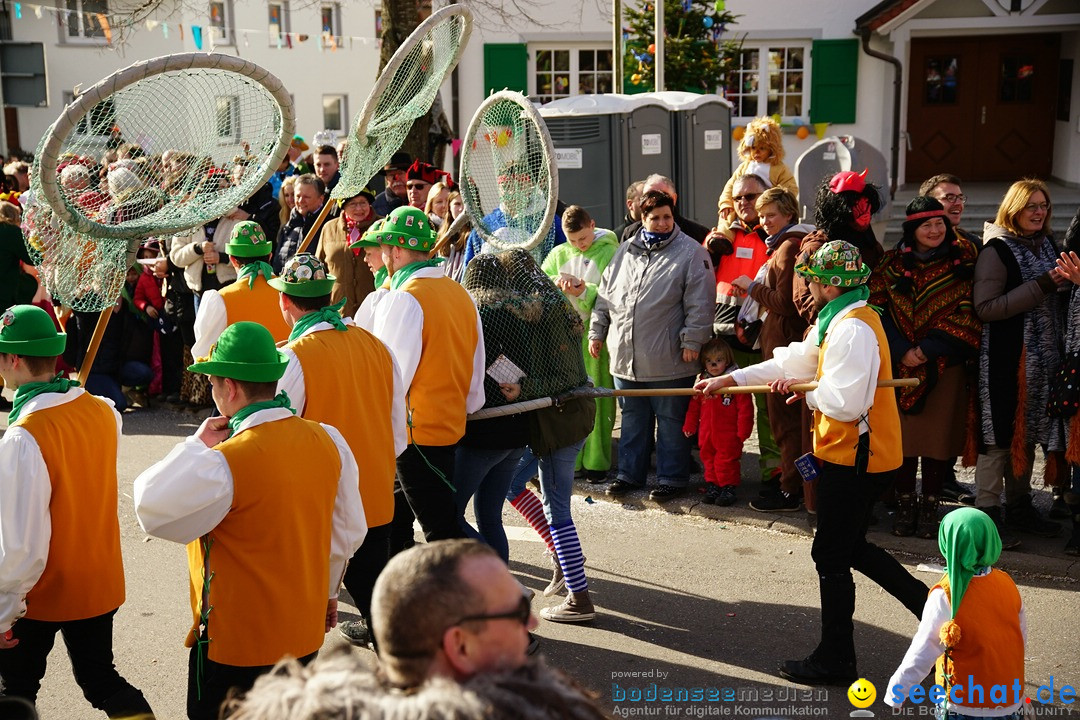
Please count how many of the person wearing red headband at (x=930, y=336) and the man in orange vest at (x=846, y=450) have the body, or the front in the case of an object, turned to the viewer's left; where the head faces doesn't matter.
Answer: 1

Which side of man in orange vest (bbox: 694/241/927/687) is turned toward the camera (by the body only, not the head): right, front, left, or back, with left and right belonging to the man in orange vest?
left

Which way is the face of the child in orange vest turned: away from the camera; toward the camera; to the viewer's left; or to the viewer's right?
away from the camera

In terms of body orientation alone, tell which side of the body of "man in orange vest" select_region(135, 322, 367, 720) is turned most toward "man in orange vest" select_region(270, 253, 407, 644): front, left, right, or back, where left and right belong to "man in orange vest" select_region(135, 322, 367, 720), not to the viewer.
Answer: right

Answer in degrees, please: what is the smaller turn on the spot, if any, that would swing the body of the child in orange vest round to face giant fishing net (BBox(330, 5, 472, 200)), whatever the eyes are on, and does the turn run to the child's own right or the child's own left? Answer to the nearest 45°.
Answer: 0° — they already face it

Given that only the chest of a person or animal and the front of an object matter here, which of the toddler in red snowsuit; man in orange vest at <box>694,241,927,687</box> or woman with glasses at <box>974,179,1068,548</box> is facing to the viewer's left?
the man in orange vest

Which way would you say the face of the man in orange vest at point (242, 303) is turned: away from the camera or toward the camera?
away from the camera

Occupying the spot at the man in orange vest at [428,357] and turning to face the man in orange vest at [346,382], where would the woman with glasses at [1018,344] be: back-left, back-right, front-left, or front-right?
back-left

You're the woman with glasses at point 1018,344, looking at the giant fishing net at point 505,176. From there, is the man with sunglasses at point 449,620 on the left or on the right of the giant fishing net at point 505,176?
left

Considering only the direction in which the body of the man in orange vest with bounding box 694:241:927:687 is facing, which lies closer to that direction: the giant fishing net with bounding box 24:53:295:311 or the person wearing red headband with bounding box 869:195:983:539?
the giant fishing net

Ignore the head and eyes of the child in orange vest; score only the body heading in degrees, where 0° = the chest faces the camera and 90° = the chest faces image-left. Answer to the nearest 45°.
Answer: approximately 135°

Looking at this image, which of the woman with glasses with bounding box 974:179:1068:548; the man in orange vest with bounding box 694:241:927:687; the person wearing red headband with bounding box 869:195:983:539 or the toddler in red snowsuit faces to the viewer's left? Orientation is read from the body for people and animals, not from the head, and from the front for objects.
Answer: the man in orange vest

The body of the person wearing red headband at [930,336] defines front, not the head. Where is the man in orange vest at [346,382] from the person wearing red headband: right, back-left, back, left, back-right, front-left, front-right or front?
front-right
